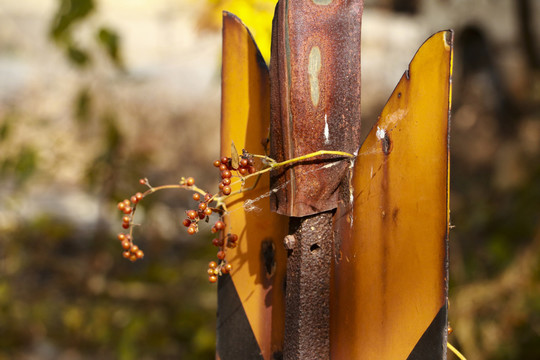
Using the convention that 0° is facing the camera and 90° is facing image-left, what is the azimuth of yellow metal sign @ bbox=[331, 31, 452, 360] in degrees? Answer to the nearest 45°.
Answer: approximately 0°

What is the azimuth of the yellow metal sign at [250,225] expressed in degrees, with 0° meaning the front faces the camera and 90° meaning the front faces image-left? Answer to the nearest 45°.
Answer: approximately 0°
